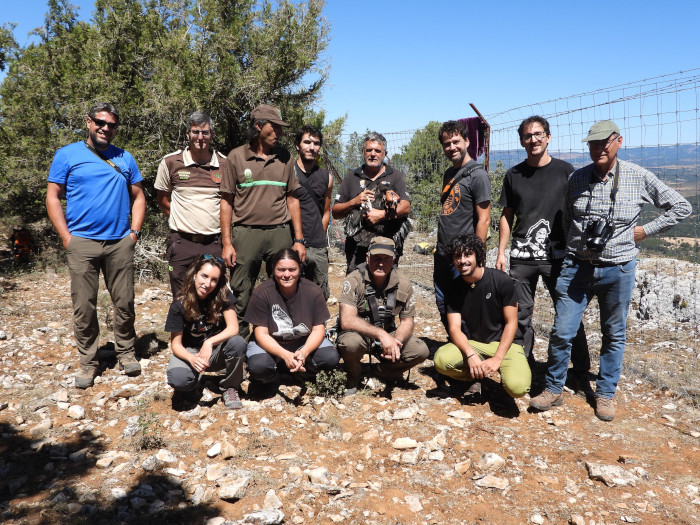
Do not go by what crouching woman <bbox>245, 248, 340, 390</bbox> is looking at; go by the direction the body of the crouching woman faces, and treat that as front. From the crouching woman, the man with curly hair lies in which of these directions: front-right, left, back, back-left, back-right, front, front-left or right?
left

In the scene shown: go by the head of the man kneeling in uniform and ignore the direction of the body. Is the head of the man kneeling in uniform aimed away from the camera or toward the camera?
toward the camera

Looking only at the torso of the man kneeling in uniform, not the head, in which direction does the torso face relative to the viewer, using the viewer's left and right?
facing the viewer

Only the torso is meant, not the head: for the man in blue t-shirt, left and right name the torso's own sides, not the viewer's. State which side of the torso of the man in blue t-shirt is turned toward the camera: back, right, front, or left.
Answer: front

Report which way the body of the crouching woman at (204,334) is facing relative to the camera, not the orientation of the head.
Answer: toward the camera

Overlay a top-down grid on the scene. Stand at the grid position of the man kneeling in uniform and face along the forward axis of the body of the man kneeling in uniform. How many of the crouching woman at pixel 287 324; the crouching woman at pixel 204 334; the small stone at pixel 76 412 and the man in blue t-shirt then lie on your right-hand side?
4

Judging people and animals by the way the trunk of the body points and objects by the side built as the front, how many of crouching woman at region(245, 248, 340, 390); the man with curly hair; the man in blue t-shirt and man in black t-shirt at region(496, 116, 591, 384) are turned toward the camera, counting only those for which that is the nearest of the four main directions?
4

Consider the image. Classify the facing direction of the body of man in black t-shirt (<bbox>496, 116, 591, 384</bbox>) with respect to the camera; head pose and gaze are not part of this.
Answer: toward the camera

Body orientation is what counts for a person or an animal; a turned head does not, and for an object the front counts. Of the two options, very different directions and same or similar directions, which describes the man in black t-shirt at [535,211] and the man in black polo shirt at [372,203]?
same or similar directions

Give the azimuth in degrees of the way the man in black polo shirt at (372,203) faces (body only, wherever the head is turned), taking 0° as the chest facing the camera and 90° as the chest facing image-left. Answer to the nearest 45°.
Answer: approximately 0°

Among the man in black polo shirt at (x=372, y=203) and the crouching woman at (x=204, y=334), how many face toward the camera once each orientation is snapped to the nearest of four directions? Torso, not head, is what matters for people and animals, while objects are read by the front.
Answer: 2

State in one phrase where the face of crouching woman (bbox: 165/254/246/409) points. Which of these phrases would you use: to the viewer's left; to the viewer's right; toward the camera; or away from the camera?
toward the camera

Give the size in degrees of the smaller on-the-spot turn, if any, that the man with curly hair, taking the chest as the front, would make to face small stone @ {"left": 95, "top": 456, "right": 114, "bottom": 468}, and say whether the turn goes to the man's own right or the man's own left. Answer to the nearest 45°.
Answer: approximately 45° to the man's own right

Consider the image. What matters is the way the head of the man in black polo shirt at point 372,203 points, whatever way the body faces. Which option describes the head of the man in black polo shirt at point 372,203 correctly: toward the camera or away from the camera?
toward the camera

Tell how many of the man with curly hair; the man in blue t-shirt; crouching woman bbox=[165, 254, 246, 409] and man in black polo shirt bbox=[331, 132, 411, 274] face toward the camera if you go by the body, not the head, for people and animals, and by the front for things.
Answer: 4
